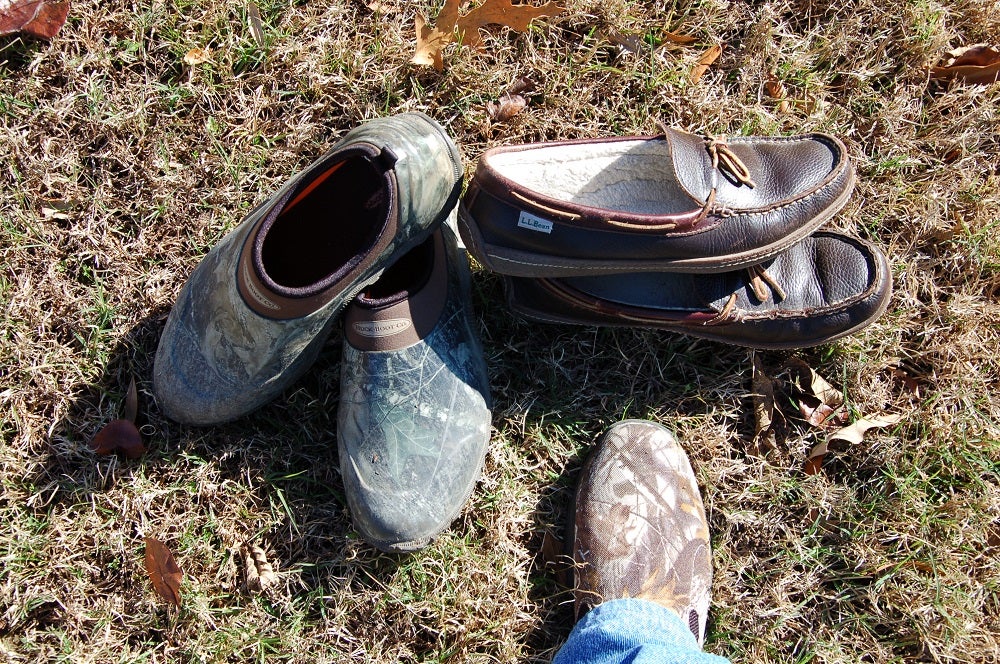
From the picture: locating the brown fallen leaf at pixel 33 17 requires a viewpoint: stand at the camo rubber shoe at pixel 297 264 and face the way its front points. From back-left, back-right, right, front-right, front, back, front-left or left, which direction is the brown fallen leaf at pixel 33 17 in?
right

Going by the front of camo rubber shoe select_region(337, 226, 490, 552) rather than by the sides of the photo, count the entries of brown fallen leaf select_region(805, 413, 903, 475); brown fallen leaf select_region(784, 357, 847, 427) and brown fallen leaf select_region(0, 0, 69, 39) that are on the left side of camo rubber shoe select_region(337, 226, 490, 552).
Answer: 2

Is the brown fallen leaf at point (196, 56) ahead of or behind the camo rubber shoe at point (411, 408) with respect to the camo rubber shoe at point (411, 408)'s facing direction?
behind

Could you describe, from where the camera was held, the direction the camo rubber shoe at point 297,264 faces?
facing the viewer and to the left of the viewer

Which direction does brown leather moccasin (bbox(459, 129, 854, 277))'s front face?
to the viewer's right

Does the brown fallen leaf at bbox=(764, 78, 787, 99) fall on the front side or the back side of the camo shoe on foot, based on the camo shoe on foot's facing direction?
on the front side

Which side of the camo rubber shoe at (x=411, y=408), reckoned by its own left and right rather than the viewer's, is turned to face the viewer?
front

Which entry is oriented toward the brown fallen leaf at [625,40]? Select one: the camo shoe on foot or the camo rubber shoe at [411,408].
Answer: the camo shoe on foot

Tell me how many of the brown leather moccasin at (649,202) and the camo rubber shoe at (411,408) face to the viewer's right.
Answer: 1

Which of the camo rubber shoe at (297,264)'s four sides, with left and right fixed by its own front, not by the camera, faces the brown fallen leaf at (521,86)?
back

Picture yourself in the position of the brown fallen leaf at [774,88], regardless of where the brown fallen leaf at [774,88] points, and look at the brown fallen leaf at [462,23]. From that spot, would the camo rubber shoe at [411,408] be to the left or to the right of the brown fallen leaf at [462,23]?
left

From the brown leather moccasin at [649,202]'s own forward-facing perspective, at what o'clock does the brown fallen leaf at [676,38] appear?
The brown fallen leaf is roughly at 9 o'clock from the brown leather moccasin.

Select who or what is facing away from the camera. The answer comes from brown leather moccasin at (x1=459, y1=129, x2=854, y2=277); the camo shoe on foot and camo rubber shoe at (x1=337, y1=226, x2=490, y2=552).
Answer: the camo shoe on foot

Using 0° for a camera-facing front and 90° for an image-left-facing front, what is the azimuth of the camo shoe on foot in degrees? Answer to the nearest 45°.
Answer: approximately 180°
